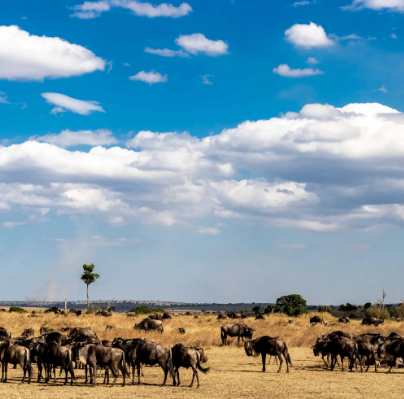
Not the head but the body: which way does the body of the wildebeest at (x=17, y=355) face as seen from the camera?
to the viewer's left

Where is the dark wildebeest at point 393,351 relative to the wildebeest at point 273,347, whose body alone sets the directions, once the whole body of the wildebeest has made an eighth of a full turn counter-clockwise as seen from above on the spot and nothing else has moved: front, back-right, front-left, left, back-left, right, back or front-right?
back-left

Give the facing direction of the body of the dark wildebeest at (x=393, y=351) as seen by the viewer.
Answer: to the viewer's left

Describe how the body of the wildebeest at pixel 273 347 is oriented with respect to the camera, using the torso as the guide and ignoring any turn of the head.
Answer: to the viewer's left

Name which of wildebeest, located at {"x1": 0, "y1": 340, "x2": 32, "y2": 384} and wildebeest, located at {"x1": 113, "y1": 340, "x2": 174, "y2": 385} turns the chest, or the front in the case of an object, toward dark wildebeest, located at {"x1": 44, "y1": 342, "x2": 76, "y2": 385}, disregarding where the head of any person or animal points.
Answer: wildebeest, located at {"x1": 113, "y1": 340, "x2": 174, "y2": 385}

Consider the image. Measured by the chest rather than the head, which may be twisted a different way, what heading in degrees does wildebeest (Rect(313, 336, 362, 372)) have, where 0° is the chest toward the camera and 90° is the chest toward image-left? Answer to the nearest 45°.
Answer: approximately 90°

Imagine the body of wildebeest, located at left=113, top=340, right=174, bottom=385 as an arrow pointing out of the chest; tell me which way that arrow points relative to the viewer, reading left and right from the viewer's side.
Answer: facing to the left of the viewer

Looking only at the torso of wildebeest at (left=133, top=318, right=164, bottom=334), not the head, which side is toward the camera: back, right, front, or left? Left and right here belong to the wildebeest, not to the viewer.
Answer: left

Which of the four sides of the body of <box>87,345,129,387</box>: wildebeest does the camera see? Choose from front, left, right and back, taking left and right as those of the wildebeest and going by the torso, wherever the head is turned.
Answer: left
